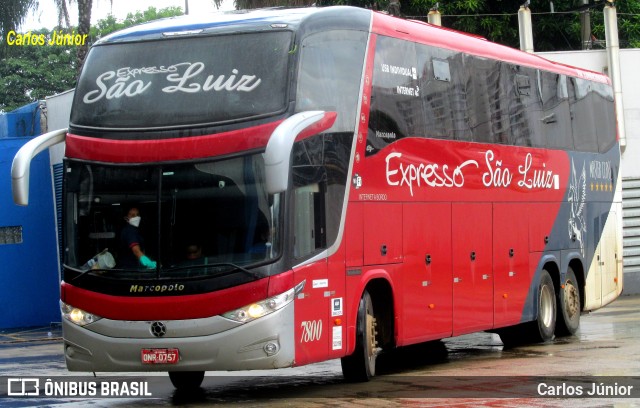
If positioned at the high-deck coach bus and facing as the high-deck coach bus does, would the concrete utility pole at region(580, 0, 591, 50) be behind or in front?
behind

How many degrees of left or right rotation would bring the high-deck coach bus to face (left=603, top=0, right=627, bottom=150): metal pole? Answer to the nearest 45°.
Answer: approximately 180°

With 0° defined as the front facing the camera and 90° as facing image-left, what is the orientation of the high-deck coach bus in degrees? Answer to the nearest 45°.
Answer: approximately 45°

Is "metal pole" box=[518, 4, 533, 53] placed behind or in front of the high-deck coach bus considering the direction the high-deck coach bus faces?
behind
